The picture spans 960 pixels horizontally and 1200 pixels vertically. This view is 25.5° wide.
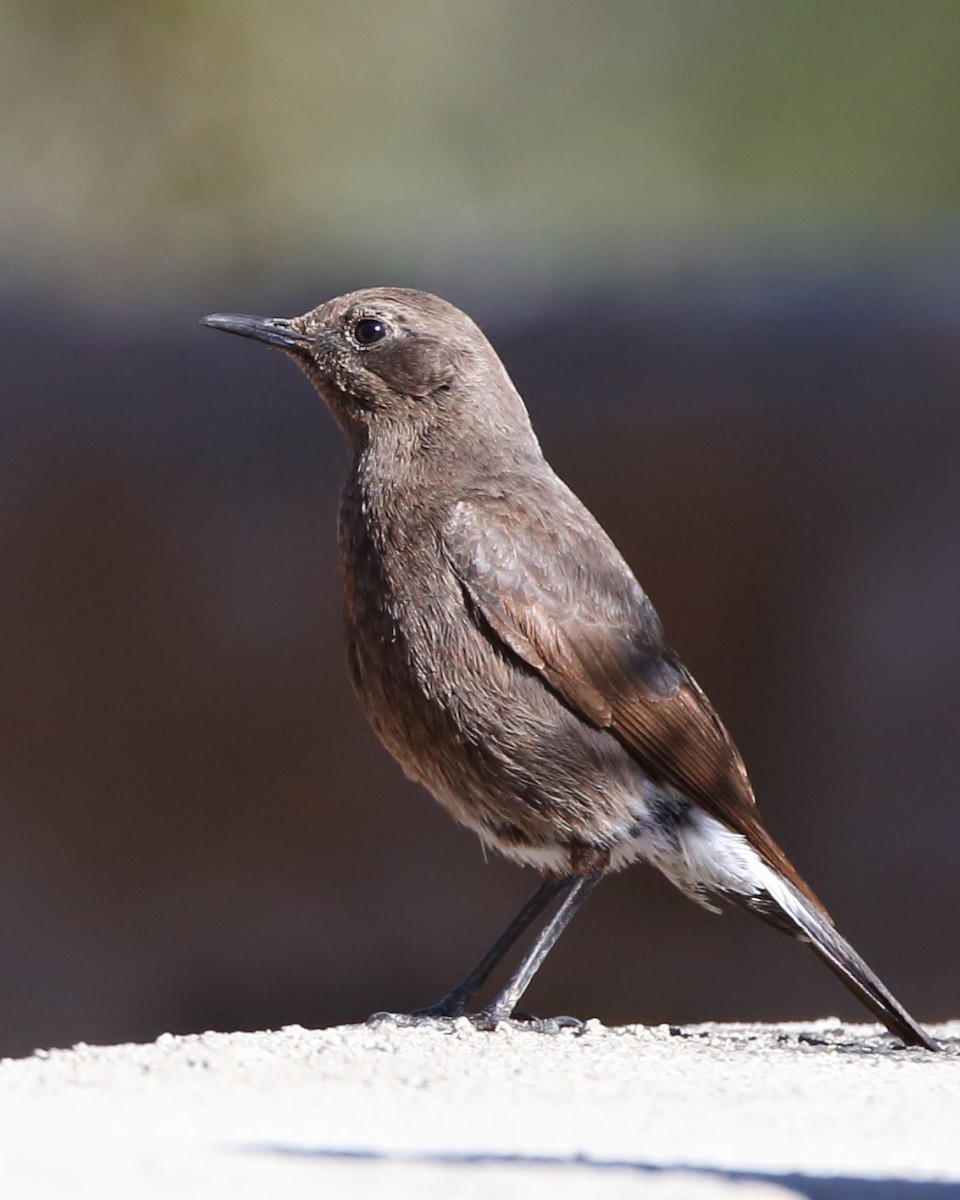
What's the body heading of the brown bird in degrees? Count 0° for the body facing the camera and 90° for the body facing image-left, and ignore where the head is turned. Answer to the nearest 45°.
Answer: approximately 90°
